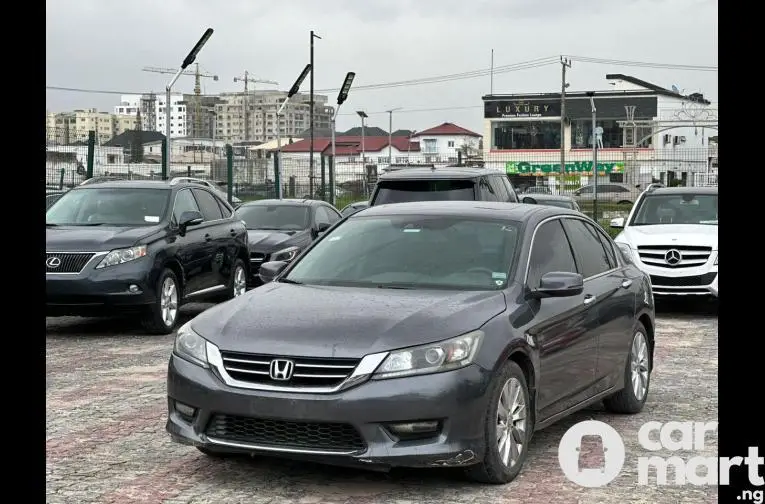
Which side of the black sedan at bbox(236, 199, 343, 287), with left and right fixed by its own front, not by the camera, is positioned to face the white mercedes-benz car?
left

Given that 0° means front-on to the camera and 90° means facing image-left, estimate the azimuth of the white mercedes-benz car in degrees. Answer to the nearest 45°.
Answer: approximately 0°

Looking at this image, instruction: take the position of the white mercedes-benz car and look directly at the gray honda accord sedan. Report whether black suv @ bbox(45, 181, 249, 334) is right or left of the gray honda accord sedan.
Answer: right

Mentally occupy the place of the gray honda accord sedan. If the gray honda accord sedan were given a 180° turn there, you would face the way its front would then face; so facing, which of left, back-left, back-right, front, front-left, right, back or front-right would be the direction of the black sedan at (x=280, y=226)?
front-left

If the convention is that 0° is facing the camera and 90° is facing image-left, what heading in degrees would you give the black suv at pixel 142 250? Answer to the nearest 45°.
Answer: approximately 45°

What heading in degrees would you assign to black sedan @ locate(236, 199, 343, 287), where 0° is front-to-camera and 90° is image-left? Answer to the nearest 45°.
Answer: approximately 45°

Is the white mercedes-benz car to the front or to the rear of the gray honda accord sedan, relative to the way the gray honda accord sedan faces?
to the rear

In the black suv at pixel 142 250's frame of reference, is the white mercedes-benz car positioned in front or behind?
behind

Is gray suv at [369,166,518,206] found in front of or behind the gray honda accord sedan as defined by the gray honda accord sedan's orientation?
behind

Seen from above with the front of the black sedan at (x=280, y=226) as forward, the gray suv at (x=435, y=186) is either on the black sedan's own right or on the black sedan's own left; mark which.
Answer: on the black sedan's own left

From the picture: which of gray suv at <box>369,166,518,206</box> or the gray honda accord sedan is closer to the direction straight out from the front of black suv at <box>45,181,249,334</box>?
the gray honda accord sedan
